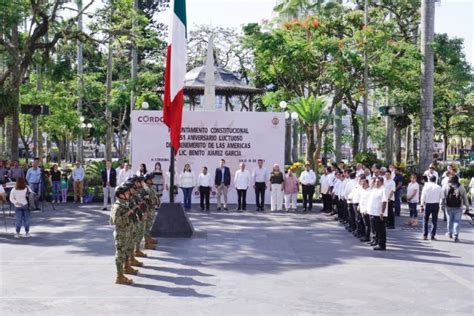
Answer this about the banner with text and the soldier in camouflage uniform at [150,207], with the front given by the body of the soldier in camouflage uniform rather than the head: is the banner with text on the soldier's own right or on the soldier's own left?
on the soldier's own left

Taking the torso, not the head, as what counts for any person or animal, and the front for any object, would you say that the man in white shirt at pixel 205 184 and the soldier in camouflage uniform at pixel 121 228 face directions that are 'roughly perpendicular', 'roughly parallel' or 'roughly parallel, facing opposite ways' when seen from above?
roughly perpendicular

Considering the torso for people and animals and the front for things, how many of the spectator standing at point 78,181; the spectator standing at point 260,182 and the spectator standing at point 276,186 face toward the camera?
3

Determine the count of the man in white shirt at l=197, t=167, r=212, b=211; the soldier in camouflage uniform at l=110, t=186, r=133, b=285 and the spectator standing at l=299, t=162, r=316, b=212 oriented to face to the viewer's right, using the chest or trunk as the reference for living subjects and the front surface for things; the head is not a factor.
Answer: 1

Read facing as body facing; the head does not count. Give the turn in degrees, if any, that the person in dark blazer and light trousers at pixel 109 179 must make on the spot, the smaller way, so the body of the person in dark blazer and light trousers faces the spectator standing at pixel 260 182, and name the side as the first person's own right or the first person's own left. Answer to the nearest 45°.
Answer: approximately 90° to the first person's own left

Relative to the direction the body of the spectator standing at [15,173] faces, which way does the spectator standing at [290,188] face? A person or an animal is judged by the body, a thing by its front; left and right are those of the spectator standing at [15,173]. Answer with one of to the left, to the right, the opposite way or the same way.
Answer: the same way

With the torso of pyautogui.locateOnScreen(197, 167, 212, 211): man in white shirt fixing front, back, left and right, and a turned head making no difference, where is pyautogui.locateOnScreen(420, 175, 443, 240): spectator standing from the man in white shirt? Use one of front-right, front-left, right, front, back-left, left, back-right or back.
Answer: front-left

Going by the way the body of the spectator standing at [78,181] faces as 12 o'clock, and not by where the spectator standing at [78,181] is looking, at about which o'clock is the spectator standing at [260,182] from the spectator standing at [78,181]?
the spectator standing at [260,182] is roughly at 10 o'clock from the spectator standing at [78,181].

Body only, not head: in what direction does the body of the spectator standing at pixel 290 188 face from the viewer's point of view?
toward the camera

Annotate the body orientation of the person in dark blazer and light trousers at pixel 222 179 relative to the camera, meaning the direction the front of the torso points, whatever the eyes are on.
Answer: toward the camera

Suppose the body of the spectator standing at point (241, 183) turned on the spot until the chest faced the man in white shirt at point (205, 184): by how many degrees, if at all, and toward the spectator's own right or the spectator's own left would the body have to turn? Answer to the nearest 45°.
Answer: approximately 90° to the spectator's own right

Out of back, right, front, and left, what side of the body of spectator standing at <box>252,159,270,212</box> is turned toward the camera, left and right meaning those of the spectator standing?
front

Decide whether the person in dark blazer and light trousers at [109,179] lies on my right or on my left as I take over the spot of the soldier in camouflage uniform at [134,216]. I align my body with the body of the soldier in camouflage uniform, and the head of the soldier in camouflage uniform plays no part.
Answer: on my left

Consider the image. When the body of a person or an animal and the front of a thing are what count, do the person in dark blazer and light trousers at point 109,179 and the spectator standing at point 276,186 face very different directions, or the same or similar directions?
same or similar directions
